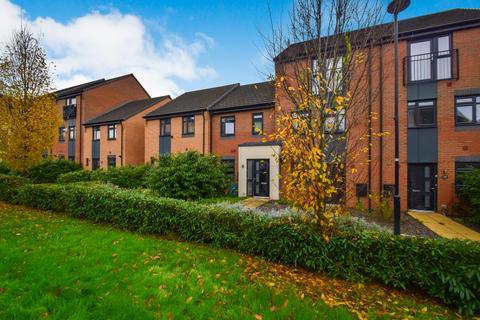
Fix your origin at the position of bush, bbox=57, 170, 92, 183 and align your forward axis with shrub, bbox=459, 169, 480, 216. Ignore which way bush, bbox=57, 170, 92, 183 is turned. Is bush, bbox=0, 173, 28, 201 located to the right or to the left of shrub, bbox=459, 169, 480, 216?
right

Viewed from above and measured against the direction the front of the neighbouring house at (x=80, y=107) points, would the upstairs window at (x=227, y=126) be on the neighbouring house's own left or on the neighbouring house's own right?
on the neighbouring house's own left

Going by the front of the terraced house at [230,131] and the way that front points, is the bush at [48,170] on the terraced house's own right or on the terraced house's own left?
on the terraced house's own right

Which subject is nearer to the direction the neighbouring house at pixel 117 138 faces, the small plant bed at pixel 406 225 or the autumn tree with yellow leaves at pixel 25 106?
the autumn tree with yellow leaves

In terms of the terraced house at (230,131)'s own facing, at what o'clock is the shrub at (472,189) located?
The shrub is roughly at 9 o'clock from the terraced house.

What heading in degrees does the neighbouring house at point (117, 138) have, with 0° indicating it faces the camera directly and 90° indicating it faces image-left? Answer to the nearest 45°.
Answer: approximately 45°

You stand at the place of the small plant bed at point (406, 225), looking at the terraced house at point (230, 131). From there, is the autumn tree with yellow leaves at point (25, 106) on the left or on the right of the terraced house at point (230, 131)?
left
